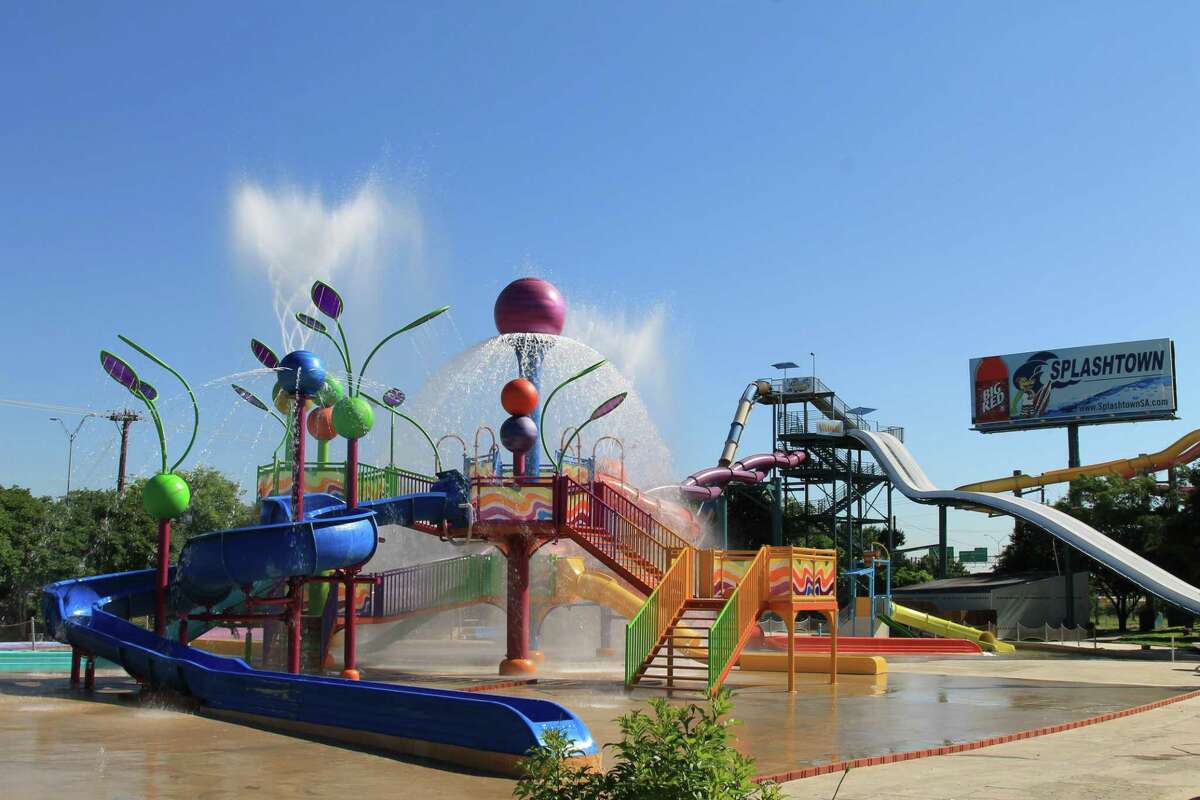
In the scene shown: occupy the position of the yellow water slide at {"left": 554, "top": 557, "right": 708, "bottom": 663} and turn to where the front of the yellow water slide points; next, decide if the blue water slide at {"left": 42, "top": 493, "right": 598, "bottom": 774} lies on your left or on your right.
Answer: on your right

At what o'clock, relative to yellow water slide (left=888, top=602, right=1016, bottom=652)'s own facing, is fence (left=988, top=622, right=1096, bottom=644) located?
The fence is roughly at 11 o'clock from the yellow water slide.

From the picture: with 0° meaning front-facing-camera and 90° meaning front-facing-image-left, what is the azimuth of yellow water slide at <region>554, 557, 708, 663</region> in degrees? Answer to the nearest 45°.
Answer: approximately 270°

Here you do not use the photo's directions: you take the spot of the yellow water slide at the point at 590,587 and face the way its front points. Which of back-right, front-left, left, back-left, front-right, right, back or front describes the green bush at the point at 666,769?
right

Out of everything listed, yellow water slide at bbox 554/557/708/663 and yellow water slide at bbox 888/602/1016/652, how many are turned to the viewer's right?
2

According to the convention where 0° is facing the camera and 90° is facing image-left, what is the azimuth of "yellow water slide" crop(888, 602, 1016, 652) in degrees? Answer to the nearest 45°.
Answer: approximately 270°

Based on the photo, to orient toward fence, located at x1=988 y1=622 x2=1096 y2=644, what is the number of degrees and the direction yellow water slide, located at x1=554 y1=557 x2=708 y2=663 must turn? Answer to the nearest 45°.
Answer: approximately 45° to its left

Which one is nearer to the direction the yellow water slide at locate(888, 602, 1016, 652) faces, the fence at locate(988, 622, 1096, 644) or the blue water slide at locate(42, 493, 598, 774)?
the fence
